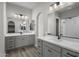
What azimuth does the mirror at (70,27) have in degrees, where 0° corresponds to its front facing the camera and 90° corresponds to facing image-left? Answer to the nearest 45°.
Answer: approximately 45°

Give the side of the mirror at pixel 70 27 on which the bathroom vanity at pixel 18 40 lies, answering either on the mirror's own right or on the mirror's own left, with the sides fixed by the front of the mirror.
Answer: on the mirror's own right

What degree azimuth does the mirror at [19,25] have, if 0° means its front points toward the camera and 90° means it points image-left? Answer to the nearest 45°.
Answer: approximately 315°
